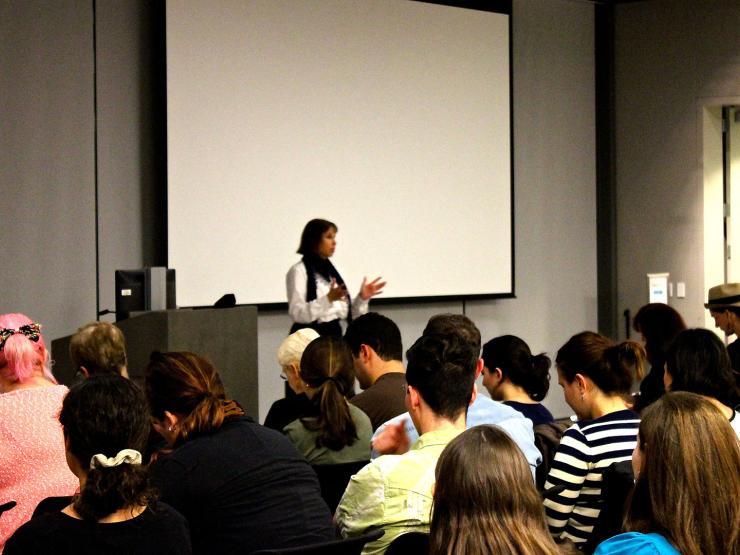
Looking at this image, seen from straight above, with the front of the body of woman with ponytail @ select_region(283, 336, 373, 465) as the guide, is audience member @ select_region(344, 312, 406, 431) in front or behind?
in front

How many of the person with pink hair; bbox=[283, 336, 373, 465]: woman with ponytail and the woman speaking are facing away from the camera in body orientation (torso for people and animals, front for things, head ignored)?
2

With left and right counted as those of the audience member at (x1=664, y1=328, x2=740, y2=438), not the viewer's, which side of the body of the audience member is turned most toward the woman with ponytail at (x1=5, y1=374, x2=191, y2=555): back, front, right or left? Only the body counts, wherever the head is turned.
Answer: left

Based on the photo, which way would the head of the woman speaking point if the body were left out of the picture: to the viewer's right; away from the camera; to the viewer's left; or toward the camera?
to the viewer's right

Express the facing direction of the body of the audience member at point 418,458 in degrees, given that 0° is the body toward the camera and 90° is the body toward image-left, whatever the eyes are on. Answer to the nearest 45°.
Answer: approximately 135°

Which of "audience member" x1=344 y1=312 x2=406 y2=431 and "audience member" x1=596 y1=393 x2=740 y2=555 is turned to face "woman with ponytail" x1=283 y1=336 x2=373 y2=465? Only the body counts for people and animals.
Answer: "audience member" x1=596 y1=393 x2=740 y2=555

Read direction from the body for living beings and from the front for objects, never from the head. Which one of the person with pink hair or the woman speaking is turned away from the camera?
the person with pink hair

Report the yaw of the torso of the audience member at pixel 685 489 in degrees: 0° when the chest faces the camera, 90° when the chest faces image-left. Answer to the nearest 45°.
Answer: approximately 135°

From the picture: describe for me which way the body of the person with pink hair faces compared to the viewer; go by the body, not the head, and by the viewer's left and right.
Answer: facing away from the viewer

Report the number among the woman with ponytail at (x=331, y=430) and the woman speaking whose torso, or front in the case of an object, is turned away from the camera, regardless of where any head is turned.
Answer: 1
